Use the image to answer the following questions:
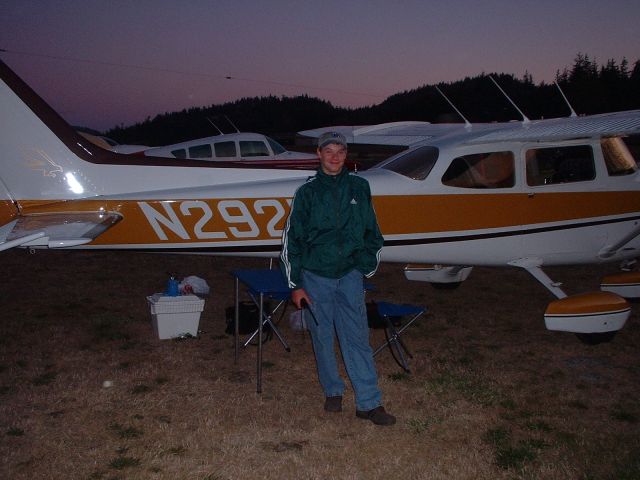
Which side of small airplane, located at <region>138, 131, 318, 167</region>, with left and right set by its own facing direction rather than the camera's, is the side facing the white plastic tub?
right

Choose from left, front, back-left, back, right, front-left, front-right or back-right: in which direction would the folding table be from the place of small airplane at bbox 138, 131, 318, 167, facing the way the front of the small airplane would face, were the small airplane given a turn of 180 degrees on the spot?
left

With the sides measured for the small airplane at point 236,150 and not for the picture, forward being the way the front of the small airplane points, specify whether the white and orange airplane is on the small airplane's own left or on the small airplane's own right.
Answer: on the small airplane's own right

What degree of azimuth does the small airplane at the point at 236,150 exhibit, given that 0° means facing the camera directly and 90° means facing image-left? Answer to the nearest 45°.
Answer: approximately 270°

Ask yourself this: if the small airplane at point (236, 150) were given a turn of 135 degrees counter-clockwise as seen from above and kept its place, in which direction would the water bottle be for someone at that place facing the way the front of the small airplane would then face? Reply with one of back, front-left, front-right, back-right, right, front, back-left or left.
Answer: back-left

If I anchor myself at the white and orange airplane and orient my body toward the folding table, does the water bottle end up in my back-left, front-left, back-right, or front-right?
front-right
